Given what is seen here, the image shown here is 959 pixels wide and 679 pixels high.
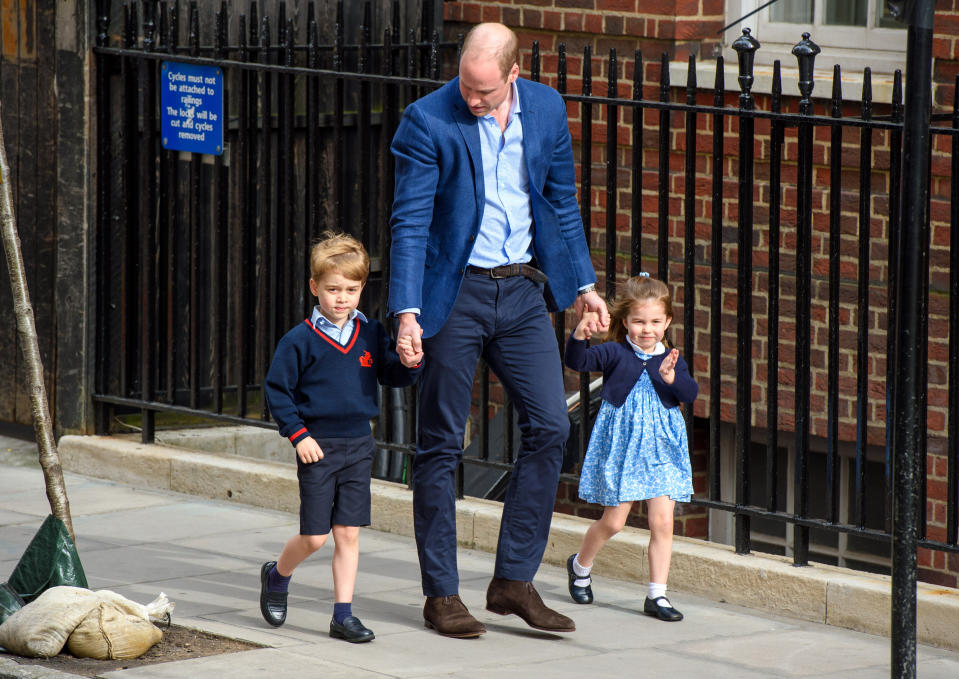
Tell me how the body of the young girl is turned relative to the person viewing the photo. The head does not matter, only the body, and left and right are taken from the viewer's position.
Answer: facing the viewer and to the right of the viewer

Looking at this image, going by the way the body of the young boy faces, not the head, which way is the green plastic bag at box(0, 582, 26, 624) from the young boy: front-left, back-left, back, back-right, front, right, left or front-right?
back-right

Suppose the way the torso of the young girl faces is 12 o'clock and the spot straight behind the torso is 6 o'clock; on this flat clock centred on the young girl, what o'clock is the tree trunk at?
The tree trunk is roughly at 4 o'clock from the young girl.
